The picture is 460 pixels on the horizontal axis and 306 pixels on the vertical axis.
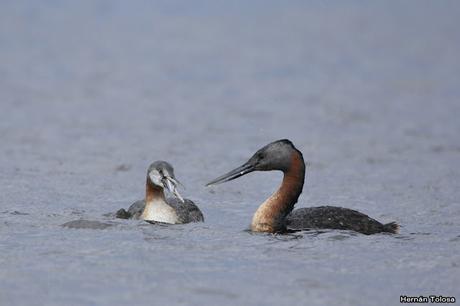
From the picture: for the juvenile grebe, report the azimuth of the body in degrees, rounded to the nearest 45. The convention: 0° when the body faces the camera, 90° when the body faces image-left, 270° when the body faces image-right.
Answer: approximately 0°
